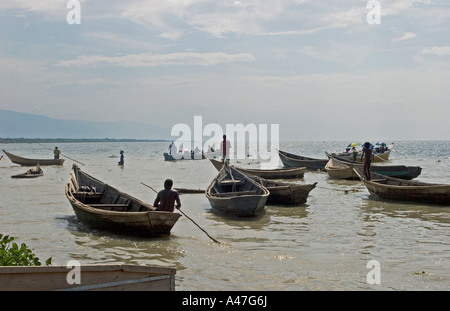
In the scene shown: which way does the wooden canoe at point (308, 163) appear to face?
to the viewer's left

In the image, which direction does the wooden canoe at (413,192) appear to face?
to the viewer's left

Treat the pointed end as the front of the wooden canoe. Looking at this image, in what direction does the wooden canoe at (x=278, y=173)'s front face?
to the viewer's left

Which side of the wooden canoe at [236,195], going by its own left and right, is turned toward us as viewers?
back

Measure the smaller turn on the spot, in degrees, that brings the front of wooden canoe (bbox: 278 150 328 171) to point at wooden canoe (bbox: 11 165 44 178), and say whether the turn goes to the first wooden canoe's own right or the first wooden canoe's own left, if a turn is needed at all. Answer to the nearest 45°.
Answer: approximately 45° to the first wooden canoe's own left

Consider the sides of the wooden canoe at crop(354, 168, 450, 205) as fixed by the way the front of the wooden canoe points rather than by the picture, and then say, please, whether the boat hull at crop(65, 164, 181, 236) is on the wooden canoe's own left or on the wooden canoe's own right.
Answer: on the wooden canoe's own left

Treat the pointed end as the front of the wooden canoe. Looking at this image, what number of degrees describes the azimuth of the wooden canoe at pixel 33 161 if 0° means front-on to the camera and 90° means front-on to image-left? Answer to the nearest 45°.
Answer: approximately 90°

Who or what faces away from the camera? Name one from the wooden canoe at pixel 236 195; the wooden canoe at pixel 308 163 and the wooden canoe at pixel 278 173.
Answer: the wooden canoe at pixel 236 195

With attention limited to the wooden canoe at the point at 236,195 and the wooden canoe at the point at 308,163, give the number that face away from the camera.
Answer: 1

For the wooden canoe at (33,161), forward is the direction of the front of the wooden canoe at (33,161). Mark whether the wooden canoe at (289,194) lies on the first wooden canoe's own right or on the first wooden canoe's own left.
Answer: on the first wooden canoe's own left

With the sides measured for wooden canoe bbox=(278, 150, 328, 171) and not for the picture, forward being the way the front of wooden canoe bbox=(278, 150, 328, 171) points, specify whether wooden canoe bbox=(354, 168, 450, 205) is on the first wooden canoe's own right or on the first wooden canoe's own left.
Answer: on the first wooden canoe's own left
